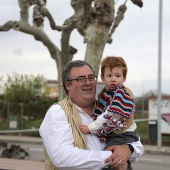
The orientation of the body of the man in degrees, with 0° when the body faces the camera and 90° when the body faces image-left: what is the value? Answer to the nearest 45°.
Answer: approximately 315°

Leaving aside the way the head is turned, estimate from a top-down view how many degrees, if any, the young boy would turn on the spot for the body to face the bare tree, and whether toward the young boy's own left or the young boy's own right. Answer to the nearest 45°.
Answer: approximately 135° to the young boy's own right

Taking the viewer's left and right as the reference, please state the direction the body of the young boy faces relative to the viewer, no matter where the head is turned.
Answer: facing the viewer and to the left of the viewer

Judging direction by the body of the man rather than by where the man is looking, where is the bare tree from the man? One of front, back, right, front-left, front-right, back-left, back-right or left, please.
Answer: back-left
